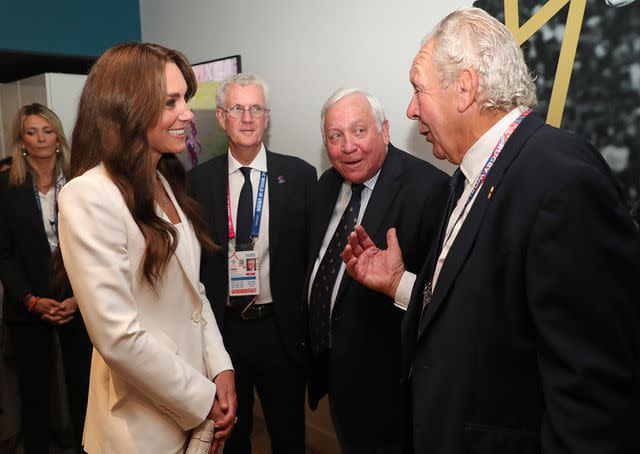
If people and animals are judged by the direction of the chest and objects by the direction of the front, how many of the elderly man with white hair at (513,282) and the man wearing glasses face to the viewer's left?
1

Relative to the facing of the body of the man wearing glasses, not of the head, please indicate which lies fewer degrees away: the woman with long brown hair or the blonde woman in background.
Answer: the woman with long brown hair

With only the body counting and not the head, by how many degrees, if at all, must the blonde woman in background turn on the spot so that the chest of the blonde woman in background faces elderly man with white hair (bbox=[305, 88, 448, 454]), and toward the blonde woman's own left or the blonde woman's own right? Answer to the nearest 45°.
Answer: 0° — they already face them

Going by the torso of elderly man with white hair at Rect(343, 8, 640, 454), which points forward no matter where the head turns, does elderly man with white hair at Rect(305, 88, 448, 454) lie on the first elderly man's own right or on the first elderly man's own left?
on the first elderly man's own right

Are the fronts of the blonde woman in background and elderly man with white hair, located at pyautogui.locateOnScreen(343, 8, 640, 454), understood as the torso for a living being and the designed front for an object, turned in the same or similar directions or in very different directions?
very different directions

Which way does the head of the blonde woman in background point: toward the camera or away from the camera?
toward the camera

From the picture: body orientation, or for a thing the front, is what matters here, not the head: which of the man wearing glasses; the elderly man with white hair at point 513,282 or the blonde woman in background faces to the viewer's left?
the elderly man with white hair

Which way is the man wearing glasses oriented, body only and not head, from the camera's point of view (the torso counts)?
toward the camera

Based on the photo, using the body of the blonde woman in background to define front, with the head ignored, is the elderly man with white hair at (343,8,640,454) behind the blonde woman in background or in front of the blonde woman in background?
in front

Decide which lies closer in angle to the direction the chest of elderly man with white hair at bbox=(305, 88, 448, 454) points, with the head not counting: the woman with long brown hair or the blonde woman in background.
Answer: the woman with long brown hair

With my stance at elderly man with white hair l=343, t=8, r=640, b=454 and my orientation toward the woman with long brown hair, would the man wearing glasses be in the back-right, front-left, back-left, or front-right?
front-right

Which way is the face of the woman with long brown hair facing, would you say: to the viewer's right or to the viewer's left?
to the viewer's right

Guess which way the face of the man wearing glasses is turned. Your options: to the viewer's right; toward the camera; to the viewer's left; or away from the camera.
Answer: toward the camera

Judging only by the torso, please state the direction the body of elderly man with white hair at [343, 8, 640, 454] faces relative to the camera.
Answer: to the viewer's left

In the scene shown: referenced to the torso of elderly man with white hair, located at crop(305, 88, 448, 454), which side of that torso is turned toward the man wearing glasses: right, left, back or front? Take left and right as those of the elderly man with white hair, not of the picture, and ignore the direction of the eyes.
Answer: right

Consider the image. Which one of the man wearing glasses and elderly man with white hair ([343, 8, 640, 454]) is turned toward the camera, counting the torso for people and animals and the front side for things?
the man wearing glasses
